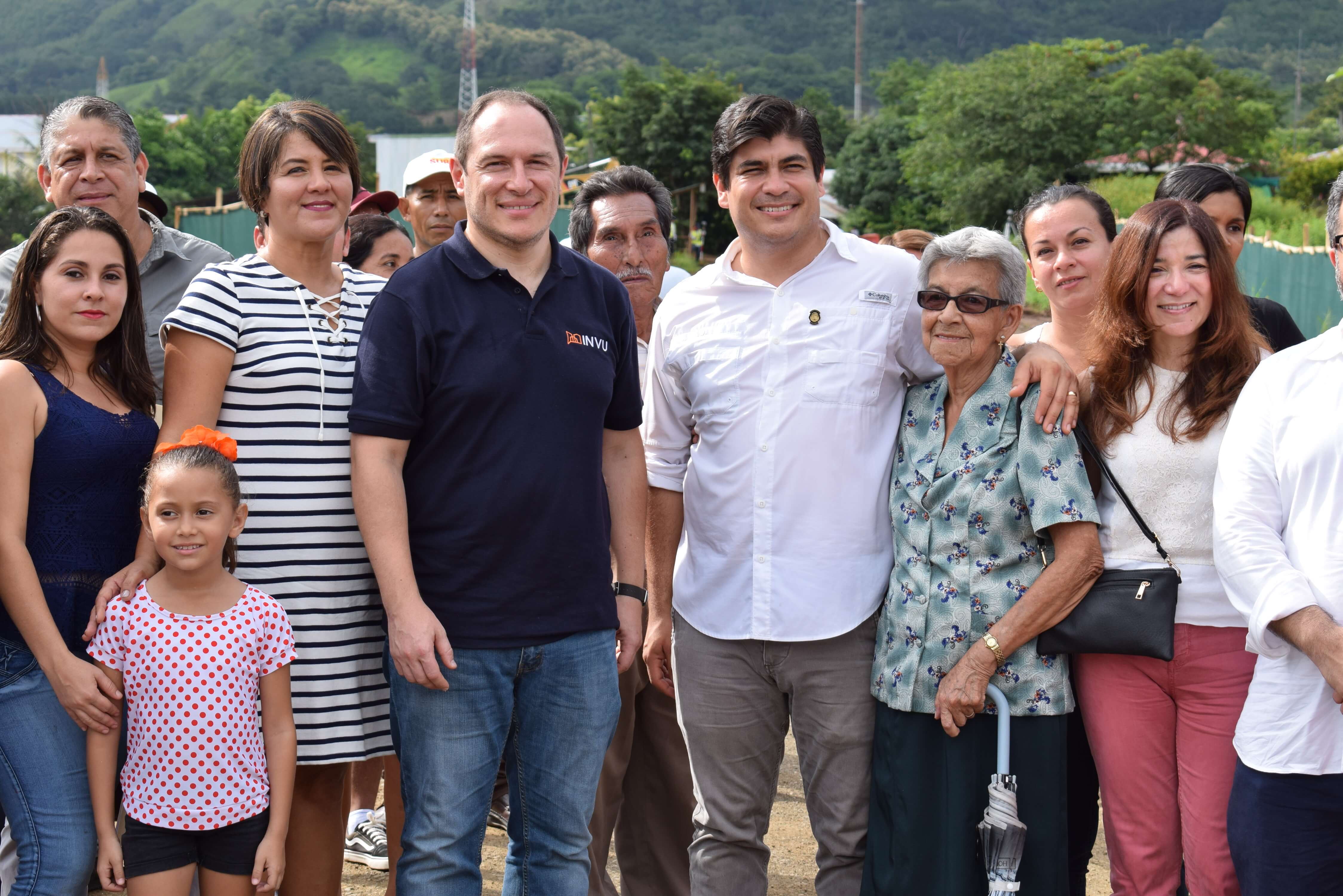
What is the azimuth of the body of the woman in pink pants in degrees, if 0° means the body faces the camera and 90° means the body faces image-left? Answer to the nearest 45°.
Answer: approximately 0°

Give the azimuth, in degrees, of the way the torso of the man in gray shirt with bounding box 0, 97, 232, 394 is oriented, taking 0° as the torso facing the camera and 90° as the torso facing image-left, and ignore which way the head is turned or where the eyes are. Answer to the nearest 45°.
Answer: approximately 0°

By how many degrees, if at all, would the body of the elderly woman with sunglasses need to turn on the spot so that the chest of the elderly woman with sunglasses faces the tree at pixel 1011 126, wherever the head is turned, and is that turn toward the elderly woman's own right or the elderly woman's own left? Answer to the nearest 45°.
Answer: approximately 135° to the elderly woman's own right

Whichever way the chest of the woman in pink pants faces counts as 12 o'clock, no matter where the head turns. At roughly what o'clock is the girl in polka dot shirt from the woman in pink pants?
The girl in polka dot shirt is roughly at 2 o'clock from the woman in pink pants.

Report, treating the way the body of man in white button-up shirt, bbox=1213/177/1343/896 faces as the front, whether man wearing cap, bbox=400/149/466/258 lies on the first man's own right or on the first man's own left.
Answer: on the first man's own right

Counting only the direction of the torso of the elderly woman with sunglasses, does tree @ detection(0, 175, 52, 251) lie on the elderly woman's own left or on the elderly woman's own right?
on the elderly woman's own right

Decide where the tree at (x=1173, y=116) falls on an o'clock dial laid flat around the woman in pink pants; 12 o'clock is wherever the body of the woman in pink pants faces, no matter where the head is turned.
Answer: The tree is roughly at 6 o'clock from the woman in pink pants.

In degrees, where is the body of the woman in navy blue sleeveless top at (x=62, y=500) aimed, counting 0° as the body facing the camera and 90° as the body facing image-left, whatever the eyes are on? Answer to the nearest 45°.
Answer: approximately 315°

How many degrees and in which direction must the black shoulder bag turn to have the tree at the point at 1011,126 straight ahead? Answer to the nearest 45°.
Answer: approximately 180°
